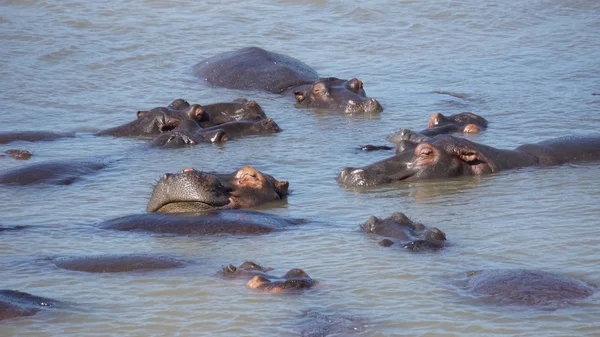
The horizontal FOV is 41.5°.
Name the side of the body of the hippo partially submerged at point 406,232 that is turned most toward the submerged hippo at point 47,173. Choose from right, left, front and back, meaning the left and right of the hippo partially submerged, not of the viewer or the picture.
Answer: back

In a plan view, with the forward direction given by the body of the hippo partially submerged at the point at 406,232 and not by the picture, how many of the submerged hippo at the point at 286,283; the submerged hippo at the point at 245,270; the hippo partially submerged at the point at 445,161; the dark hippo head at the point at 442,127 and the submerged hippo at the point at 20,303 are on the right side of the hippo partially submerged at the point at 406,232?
3

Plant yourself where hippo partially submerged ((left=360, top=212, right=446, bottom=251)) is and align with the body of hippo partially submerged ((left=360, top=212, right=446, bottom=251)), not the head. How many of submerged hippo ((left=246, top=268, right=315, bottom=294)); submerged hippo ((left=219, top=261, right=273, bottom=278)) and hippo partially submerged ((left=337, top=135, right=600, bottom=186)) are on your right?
2

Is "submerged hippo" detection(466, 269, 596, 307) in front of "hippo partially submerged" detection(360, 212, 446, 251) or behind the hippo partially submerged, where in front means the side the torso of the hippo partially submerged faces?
in front
